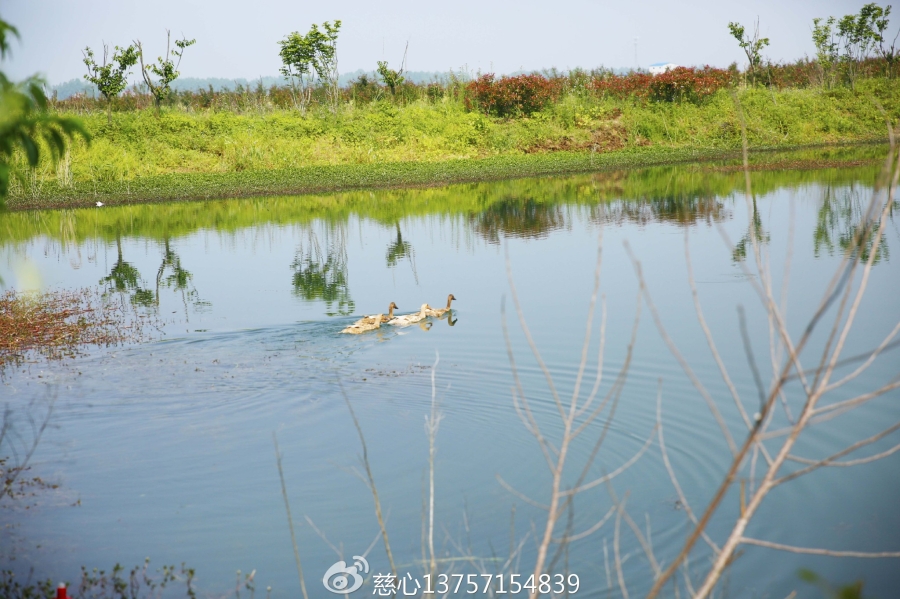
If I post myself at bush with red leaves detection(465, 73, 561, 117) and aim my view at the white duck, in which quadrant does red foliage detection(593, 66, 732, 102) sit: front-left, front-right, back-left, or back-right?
back-left

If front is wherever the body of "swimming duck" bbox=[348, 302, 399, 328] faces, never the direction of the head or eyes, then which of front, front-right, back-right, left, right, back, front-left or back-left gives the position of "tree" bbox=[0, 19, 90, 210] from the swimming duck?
right

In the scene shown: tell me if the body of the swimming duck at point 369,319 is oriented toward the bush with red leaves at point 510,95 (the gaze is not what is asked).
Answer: no

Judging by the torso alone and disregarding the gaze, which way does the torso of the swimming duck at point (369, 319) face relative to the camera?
to the viewer's right

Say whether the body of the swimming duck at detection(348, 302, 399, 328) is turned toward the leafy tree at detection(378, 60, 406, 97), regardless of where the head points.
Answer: no

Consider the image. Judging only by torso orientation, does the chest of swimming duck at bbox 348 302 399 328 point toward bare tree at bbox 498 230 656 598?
no
